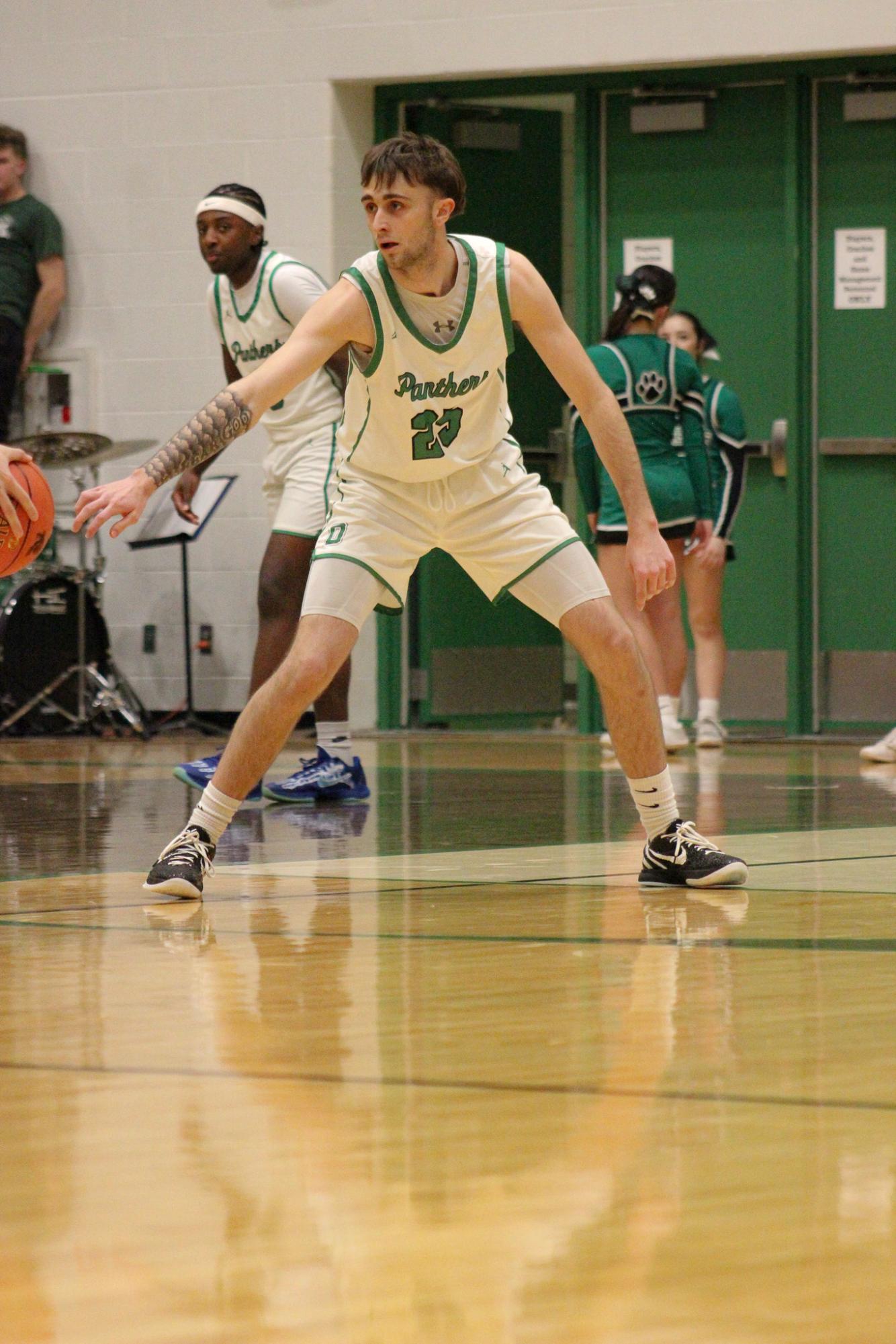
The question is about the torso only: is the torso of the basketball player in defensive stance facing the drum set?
no

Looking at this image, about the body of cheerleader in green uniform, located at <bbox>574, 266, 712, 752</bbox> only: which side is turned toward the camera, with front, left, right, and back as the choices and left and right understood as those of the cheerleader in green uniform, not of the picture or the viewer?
back

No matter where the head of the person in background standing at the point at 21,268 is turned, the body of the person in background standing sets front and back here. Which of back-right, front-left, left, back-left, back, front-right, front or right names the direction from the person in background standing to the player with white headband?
front-left

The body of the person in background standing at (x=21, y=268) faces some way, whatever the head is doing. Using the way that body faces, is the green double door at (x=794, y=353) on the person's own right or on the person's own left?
on the person's own left

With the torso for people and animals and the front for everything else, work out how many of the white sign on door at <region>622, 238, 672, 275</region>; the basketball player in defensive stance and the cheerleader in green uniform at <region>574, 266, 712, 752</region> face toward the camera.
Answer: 2

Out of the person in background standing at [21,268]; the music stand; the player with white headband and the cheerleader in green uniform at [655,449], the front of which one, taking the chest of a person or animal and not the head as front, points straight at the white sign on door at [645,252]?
the cheerleader in green uniform

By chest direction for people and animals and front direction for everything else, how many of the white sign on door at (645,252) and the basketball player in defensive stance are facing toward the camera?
2

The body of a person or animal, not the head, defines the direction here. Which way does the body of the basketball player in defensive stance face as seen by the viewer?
toward the camera

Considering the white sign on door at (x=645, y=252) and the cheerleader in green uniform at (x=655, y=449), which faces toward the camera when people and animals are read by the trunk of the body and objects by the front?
the white sign on door

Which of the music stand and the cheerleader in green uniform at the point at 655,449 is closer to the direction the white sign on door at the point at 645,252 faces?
the cheerleader in green uniform

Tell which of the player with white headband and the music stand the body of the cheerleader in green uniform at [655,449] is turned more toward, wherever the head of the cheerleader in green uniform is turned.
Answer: the music stand

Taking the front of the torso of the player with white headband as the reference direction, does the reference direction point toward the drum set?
no

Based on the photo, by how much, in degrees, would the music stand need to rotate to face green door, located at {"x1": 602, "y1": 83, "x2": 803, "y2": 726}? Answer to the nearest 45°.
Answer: approximately 135° to its left
